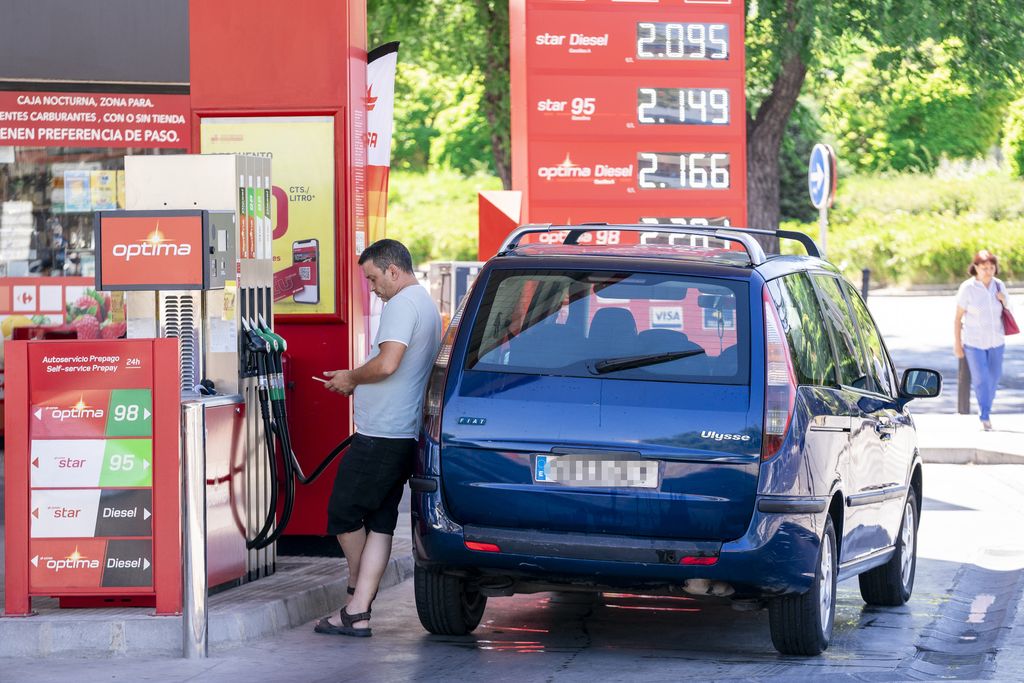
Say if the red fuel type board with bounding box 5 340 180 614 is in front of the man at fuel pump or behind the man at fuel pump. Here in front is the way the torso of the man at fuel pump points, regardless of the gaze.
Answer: in front

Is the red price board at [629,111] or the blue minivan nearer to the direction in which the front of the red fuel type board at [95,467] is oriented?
the blue minivan

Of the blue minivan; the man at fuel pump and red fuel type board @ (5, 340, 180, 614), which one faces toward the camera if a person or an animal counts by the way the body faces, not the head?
the red fuel type board

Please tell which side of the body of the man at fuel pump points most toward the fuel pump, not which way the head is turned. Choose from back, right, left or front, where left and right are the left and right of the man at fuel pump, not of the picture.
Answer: front

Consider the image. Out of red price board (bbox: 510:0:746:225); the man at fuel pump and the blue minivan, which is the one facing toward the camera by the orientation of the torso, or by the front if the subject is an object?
the red price board

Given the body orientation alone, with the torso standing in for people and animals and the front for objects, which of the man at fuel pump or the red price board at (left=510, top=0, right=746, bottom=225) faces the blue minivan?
the red price board

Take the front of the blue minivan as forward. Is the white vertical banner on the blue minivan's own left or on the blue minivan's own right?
on the blue minivan's own left

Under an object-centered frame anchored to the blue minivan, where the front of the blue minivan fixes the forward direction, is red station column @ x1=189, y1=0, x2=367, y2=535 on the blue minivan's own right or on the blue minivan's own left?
on the blue minivan's own left

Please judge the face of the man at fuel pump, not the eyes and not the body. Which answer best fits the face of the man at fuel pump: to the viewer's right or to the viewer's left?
to the viewer's left
